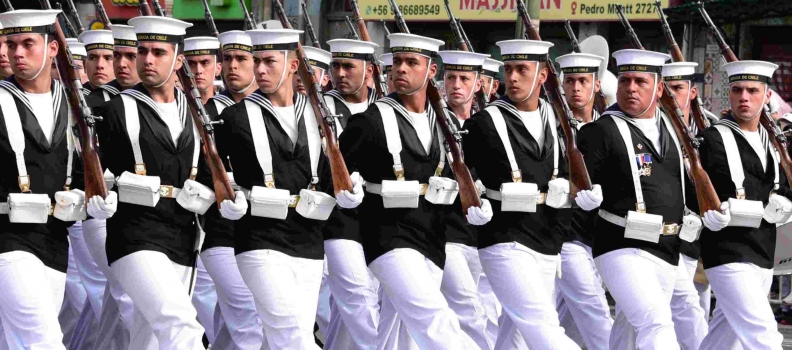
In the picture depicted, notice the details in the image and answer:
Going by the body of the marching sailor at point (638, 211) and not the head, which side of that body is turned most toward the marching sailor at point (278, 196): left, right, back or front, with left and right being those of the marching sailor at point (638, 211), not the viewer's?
right

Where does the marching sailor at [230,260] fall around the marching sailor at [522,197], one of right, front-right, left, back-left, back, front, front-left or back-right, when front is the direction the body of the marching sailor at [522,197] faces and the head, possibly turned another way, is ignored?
back-right

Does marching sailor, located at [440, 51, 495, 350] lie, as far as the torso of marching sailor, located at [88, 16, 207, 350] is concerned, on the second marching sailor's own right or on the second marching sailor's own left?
on the second marching sailor's own left

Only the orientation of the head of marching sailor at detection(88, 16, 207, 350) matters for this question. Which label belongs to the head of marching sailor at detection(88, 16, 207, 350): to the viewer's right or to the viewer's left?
to the viewer's left
